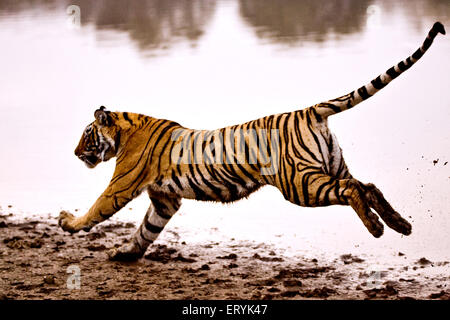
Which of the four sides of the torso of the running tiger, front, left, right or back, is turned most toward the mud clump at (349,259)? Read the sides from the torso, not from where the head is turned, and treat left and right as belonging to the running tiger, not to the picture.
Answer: back

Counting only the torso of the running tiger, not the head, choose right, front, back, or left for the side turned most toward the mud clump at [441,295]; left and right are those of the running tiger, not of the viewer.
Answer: back

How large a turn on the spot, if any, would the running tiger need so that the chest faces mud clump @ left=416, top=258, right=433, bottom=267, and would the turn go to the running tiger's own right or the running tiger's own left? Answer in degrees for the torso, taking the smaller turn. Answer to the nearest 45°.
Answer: approximately 180°

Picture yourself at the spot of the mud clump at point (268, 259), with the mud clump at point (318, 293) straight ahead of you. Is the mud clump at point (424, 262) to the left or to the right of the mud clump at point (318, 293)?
left

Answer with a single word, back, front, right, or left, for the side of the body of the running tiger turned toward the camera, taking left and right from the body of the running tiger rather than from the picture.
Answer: left
